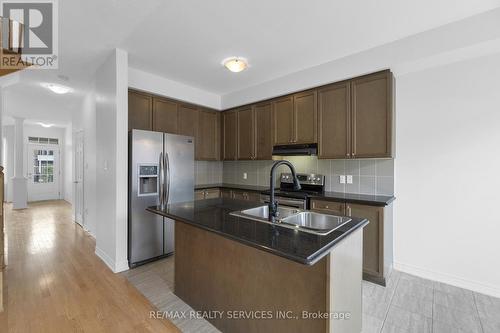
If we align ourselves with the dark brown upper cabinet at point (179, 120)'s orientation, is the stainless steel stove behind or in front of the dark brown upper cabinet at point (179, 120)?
in front

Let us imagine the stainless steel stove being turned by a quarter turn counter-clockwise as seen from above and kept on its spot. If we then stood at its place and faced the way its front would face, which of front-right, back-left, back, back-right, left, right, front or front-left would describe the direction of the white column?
back-right

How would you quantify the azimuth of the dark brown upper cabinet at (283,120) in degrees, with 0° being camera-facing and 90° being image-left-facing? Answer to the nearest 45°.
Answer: approximately 45°

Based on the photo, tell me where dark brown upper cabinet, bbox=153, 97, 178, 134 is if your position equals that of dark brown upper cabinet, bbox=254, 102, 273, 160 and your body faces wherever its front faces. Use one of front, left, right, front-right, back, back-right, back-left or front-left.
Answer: front-right

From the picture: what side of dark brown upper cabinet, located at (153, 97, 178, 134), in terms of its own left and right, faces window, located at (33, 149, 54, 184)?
back

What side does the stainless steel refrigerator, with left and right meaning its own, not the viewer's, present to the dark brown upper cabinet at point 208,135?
left
